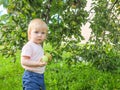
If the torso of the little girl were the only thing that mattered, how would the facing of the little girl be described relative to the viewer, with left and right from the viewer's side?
facing the viewer and to the right of the viewer
